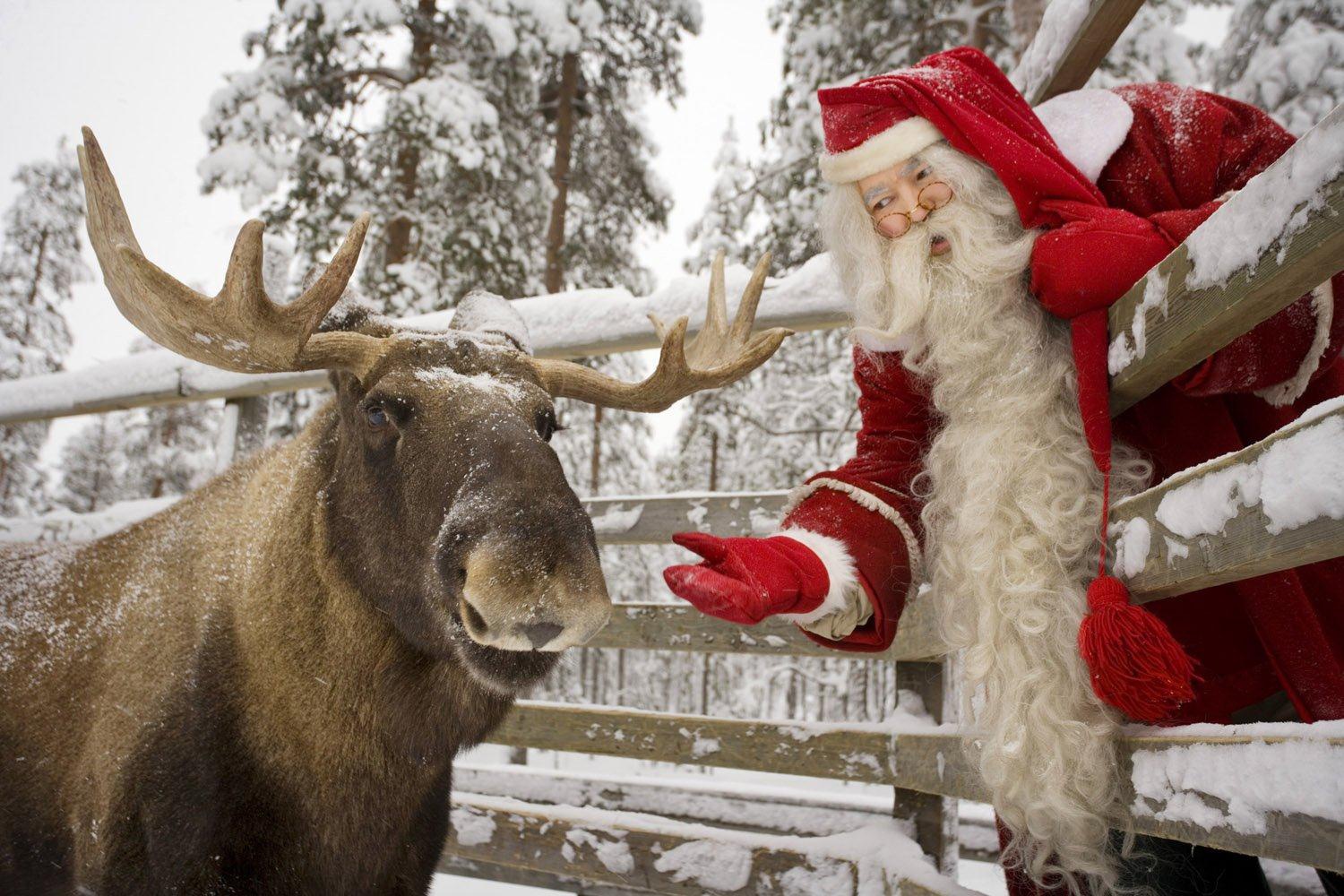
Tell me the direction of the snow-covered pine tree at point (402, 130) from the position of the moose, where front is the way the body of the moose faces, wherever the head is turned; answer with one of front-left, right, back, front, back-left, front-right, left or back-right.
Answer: back-left

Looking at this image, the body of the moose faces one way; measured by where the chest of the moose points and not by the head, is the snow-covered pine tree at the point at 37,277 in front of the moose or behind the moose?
behind

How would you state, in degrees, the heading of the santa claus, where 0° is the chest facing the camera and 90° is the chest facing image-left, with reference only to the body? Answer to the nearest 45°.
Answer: approximately 45°

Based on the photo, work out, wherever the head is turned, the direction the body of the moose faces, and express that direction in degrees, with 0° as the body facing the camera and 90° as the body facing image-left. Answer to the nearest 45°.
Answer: approximately 315°

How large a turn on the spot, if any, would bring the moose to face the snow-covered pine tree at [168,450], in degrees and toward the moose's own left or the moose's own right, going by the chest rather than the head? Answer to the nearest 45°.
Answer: approximately 135° to the moose's own left

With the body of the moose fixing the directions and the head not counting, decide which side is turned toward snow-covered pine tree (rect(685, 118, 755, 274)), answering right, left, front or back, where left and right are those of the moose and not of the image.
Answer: left
